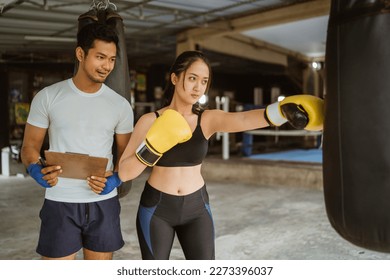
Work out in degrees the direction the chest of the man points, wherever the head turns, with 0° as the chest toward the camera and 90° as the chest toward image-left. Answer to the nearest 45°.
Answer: approximately 0°

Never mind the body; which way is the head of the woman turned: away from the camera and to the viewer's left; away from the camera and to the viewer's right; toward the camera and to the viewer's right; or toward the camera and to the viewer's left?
toward the camera and to the viewer's right

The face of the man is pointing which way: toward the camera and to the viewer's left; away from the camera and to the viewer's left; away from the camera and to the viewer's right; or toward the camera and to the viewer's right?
toward the camera and to the viewer's right

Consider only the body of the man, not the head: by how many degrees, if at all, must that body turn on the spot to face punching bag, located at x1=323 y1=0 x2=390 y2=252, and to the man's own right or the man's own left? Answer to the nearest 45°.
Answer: approximately 45° to the man's own left
